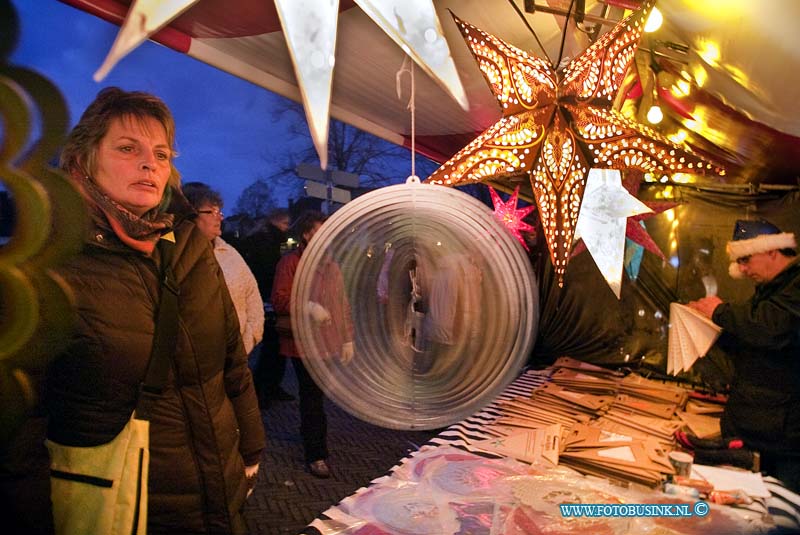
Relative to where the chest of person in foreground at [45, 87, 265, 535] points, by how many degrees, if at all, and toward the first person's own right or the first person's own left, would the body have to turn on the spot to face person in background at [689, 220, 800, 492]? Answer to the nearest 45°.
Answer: approximately 45° to the first person's own left

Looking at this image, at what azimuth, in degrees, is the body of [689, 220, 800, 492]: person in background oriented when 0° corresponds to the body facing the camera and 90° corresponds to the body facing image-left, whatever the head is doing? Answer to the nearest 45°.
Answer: approximately 90°

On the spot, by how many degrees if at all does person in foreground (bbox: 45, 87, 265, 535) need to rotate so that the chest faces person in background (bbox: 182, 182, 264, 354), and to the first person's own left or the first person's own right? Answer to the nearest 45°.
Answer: approximately 135° to the first person's own left

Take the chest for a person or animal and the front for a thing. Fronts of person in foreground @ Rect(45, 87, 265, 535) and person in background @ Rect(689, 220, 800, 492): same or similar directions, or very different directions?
very different directions

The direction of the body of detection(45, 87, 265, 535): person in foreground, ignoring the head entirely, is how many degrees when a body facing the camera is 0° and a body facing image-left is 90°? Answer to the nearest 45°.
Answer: approximately 315°

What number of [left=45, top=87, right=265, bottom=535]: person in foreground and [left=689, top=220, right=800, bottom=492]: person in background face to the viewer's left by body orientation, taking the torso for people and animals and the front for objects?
1

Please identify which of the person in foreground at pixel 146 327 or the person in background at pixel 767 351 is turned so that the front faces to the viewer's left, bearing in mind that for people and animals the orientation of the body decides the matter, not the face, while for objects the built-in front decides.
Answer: the person in background at pixel 767 351

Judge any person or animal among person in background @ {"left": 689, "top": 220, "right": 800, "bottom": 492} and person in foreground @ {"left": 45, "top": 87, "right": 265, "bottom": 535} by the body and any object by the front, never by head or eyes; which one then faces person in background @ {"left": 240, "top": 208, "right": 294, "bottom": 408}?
person in background @ {"left": 689, "top": 220, "right": 800, "bottom": 492}
